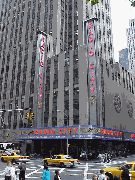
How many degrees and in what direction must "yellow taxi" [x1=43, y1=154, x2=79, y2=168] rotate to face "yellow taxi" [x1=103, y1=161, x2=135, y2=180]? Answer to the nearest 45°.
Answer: approximately 135° to its left

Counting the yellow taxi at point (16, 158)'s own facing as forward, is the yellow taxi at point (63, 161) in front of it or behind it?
behind

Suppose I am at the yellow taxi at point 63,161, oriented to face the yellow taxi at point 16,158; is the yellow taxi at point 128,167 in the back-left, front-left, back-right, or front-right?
back-left

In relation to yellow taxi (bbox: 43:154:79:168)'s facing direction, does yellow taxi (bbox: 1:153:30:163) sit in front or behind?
in front

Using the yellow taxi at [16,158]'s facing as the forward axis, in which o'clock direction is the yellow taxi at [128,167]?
the yellow taxi at [128,167] is roughly at 7 o'clock from the yellow taxi at [16,158].
